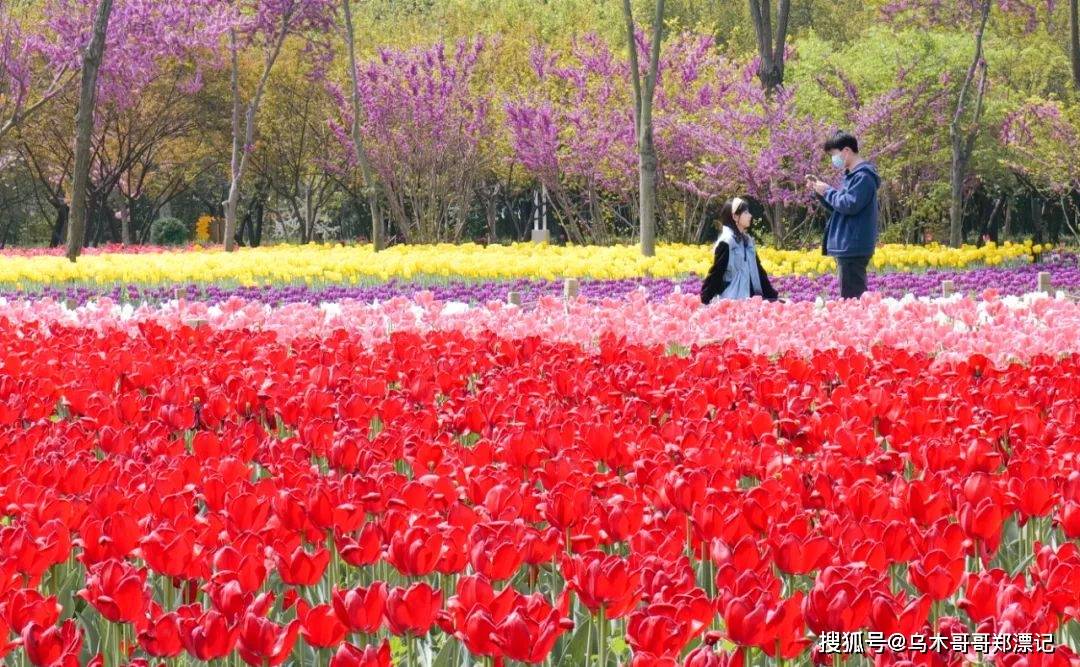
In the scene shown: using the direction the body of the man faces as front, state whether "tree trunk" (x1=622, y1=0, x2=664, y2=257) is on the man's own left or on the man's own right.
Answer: on the man's own right

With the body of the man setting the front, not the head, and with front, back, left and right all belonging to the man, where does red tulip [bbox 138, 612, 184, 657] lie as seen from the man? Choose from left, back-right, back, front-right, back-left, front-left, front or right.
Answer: left

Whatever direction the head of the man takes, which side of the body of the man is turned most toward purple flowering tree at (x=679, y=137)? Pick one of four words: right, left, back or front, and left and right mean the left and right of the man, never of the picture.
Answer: right

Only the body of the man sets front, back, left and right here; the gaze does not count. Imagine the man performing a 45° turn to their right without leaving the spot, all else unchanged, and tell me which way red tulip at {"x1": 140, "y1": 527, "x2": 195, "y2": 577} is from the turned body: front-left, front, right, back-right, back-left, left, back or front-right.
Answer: back-left

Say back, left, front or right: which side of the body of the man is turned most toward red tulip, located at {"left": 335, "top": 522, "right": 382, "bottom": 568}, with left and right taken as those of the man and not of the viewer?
left

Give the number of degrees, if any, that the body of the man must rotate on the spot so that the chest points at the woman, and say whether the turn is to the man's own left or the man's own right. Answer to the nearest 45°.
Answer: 0° — they already face them

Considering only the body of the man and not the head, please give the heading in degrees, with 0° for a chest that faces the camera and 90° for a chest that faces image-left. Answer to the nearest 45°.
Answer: approximately 90°

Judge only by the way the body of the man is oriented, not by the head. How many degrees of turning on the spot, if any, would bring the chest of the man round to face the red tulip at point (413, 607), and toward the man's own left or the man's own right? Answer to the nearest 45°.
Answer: approximately 90° to the man's own left

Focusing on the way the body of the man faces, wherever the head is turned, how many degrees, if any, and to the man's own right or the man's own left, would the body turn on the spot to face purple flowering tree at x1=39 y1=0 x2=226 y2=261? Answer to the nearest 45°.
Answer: approximately 45° to the man's own right

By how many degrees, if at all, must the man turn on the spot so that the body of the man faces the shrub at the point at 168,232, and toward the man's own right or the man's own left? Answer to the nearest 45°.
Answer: approximately 45° to the man's own right

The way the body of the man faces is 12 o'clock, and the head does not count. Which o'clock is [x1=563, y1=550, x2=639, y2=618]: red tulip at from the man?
The red tulip is roughly at 9 o'clock from the man.

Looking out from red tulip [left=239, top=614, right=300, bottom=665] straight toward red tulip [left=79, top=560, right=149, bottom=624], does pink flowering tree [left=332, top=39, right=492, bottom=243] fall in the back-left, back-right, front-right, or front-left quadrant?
front-right

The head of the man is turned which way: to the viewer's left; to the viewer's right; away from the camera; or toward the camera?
to the viewer's left

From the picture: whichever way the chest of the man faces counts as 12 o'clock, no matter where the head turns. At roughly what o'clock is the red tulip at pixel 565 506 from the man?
The red tulip is roughly at 9 o'clock from the man.

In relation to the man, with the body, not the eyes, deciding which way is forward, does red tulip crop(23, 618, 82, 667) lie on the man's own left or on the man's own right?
on the man's own left

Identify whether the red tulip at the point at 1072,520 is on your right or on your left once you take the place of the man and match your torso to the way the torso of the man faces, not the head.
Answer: on your left

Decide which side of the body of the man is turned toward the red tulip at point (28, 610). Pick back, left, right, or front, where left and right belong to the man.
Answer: left

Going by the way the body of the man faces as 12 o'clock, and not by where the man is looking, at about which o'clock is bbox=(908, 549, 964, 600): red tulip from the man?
The red tulip is roughly at 9 o'clock from the man.

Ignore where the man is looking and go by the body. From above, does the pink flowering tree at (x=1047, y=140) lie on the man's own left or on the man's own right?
on the man's own right
